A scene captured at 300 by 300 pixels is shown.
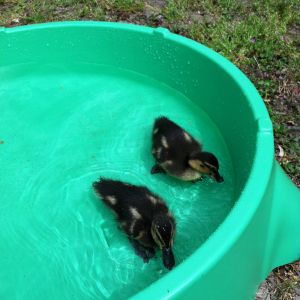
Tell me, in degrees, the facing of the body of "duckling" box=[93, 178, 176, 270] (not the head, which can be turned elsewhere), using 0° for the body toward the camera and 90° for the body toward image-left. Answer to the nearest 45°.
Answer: approximately 315°

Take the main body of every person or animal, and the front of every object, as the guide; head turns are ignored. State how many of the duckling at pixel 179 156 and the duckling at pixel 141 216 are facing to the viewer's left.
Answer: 0

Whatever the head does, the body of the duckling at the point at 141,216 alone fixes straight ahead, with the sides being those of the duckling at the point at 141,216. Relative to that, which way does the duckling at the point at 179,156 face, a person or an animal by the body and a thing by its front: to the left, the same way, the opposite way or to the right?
the same way

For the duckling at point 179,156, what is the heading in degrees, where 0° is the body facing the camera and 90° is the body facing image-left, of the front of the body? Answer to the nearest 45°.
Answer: approximately 315°
